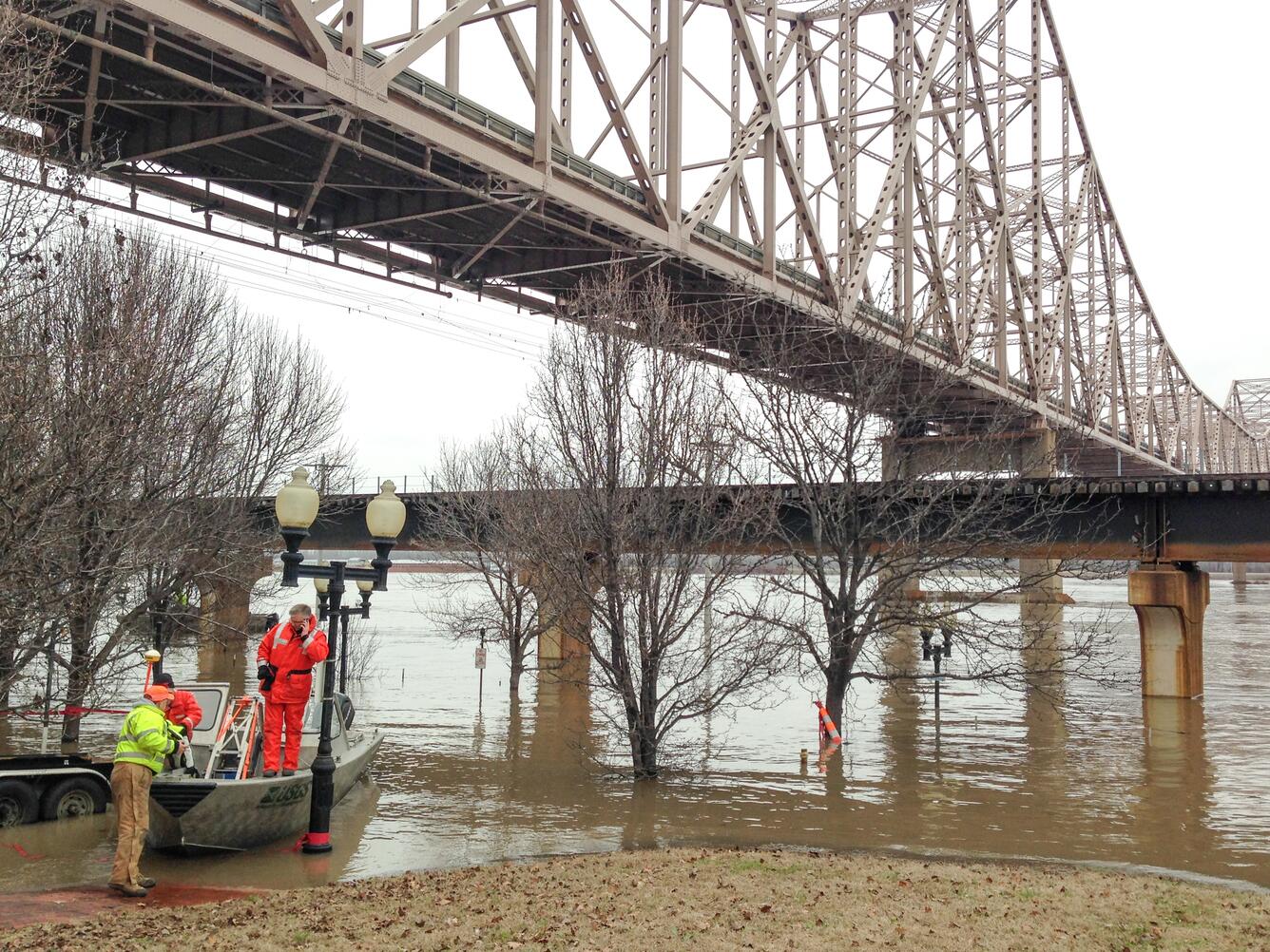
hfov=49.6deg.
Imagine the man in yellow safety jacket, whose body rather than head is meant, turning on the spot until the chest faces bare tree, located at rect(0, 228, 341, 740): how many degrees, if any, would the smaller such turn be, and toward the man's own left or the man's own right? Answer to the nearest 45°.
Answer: approximately 90° to the man's own left

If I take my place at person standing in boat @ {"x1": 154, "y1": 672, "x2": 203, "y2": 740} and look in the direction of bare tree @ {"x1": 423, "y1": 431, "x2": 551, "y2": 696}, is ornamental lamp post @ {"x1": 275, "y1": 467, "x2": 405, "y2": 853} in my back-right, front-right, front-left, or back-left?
back-right

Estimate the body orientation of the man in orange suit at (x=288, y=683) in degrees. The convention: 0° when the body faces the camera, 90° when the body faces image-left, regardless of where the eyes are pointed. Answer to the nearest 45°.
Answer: approximately 0°

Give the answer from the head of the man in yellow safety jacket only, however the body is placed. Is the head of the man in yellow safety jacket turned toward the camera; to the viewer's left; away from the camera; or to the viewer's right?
to the viewer's right

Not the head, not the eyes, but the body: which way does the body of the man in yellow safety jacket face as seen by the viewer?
to the viewer's right

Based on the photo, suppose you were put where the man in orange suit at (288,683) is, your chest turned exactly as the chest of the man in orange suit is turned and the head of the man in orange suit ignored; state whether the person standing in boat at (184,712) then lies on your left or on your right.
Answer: on your right

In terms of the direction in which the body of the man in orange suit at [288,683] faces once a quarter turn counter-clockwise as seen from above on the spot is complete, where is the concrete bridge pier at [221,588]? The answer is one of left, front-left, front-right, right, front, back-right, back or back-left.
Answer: left

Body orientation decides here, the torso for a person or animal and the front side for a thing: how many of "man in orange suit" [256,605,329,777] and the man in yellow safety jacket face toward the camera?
1
